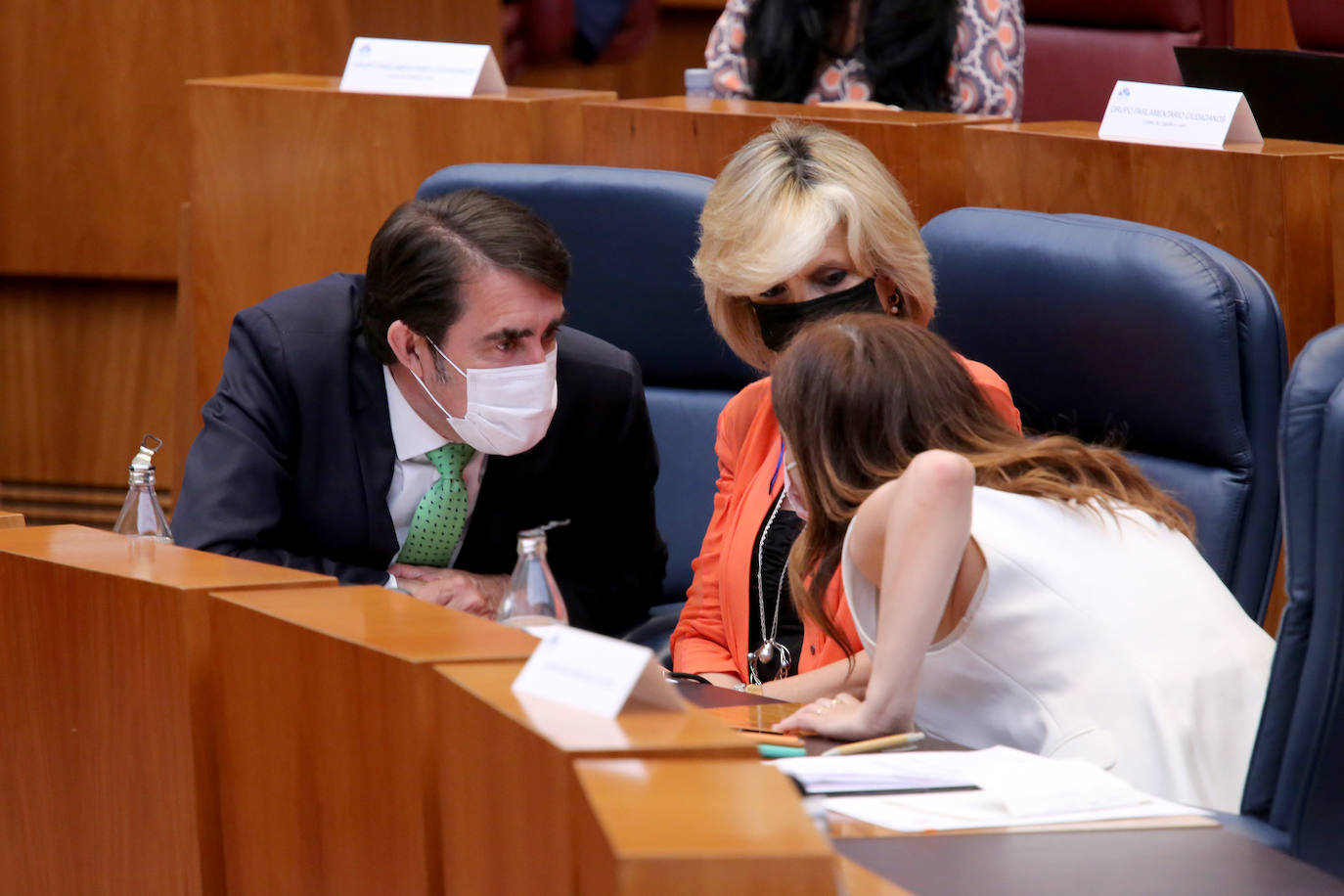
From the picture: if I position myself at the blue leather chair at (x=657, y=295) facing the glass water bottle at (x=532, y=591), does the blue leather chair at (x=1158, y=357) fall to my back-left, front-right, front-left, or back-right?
front-left

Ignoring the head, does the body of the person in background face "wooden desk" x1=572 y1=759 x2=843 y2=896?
yes

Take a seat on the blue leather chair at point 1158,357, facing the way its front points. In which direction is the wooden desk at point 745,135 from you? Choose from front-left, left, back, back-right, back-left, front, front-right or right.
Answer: right

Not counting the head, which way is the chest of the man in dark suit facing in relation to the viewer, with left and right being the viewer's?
facing the viewer and to the right of the viewer

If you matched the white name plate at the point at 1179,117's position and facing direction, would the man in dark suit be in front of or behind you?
in front

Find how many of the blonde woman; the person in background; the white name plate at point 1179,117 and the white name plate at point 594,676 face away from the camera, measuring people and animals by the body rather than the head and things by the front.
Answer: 0

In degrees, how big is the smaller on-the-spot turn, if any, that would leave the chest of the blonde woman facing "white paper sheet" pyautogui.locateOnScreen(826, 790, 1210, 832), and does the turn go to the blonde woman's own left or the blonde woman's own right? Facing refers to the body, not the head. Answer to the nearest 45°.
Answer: approximately 45° to the blonde woman's own left

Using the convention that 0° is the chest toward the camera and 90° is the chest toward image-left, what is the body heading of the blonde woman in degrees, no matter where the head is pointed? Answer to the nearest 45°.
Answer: approximately 45°

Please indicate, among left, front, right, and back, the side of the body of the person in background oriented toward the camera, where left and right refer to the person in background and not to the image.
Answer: front

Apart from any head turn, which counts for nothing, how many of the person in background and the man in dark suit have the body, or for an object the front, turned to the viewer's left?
0

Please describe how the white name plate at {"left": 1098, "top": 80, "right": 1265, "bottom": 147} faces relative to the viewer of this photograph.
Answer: facing the viewer and to the left of the viewer

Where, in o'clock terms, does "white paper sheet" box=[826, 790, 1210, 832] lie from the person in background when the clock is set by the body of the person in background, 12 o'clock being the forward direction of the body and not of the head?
The white paper sheet is roughly at 12 o'clock from the person in background.

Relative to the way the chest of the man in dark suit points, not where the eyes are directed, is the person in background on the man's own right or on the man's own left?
on the man's own left
